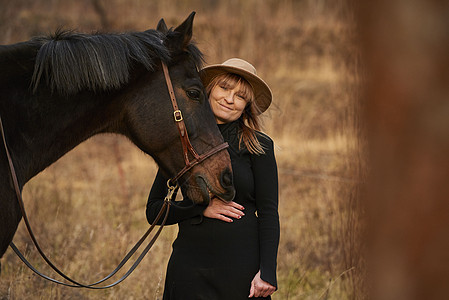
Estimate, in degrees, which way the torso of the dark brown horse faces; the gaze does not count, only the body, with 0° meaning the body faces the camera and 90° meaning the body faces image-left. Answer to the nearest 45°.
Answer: approximately 270°

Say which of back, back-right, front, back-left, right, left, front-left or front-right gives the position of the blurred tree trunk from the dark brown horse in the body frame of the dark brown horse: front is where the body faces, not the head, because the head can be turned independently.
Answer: right
